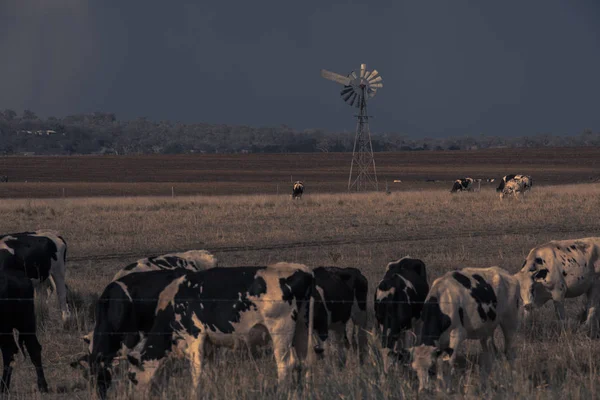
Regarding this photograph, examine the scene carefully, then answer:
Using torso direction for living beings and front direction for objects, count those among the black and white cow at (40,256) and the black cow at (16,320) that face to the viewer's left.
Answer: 1

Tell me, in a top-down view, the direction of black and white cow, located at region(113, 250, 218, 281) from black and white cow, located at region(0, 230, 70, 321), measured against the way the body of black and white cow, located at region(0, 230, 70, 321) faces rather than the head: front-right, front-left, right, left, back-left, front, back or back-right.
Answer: back-left

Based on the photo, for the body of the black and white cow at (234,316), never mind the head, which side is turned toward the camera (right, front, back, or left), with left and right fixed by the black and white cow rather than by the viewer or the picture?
left

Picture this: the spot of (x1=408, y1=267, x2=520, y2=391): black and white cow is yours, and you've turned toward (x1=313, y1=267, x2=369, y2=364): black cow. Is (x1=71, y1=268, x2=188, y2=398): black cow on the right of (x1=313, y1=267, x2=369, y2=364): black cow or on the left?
left

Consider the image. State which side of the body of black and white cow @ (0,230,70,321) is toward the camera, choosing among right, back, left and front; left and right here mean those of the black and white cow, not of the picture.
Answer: left

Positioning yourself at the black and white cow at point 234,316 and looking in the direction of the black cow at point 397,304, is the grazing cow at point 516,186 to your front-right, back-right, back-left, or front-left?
front-left

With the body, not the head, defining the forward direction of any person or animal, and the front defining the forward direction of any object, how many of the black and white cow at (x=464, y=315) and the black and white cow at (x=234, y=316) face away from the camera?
0

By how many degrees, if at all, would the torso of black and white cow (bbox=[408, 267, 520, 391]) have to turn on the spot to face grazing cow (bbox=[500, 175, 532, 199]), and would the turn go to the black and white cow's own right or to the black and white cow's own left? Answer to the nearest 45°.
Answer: approximately 135° to the black and white cow's own right

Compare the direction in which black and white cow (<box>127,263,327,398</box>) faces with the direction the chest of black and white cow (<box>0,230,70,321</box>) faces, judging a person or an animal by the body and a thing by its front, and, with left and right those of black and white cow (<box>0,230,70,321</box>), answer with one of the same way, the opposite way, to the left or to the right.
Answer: the same way

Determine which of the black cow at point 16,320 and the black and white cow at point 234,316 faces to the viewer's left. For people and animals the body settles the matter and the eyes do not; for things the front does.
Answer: the black and white cow at point 234,316

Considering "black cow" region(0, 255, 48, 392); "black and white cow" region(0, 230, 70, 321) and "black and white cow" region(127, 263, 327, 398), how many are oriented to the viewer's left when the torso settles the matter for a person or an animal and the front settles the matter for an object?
2

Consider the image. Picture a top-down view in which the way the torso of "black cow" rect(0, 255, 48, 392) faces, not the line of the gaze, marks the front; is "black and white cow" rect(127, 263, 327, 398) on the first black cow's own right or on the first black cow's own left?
on the first black cow's own right

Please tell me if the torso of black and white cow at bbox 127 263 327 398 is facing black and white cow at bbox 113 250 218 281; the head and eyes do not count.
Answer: no

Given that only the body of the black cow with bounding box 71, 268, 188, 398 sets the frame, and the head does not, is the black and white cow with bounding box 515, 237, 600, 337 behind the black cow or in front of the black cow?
behind

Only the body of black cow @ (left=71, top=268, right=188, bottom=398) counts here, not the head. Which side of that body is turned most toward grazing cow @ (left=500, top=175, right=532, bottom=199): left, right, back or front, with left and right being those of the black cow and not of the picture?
back

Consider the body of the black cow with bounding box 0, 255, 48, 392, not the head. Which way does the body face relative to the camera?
away from the camera

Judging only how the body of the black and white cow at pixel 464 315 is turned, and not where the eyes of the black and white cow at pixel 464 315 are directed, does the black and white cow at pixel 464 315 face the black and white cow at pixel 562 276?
no

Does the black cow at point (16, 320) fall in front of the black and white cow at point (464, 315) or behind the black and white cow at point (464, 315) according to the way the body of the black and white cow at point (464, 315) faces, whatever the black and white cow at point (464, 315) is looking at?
in front
